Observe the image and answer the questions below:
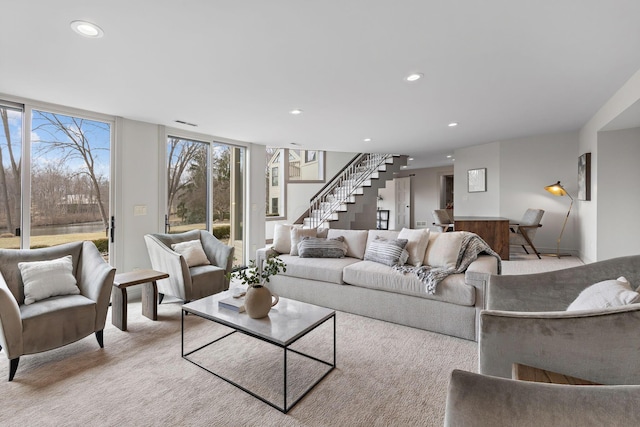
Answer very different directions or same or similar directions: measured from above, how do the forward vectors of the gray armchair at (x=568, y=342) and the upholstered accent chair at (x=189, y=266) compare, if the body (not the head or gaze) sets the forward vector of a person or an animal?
very different directions

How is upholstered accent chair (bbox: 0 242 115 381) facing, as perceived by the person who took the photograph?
facing the viewer and to the right of the viewer

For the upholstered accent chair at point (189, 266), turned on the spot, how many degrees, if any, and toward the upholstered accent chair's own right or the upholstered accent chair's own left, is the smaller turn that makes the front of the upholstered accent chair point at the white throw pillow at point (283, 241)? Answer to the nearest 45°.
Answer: approximately 45° to the upholstered accent chair's own left

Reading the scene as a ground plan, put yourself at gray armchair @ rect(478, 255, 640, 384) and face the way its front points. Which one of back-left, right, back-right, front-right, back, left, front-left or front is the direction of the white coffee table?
front

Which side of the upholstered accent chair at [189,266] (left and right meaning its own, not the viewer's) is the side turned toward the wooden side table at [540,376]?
front

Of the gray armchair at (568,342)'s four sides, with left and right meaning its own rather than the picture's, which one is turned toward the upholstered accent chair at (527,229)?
right

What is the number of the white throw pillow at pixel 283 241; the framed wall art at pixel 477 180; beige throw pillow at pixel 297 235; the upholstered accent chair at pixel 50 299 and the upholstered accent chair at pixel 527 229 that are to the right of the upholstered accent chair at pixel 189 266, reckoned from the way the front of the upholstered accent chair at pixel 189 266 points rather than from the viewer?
1

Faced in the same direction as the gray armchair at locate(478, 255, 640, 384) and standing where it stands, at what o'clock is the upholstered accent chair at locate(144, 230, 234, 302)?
The upholstered accent chair is roughly at 12 o'clock from the gray armchair.

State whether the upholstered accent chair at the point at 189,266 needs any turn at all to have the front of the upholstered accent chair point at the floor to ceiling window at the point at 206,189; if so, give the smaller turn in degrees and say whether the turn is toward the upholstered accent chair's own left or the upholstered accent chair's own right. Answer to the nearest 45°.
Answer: approximately 135° to the upholstered accent chair's own left

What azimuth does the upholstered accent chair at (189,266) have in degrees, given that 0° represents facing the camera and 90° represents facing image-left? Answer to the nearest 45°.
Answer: approximately 315°

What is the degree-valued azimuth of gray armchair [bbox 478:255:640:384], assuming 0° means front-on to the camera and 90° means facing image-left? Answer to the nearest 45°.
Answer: approximately 90°

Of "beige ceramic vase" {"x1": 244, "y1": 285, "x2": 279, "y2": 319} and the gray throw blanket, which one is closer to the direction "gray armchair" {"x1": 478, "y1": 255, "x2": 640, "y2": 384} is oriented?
the beige ceramic vase

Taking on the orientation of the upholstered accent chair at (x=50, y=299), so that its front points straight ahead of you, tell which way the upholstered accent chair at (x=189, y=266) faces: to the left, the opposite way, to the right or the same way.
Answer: the same way

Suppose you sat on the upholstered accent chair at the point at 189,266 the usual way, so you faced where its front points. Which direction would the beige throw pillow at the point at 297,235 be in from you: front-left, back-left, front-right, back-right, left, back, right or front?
front-left
